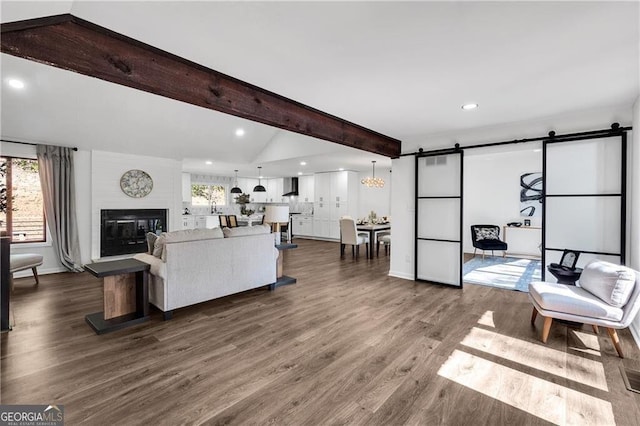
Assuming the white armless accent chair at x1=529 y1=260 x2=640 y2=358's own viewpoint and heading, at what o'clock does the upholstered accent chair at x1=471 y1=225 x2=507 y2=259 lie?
The upholstered accent chair is roughly at 2 o'clock from the white armless accent chair.

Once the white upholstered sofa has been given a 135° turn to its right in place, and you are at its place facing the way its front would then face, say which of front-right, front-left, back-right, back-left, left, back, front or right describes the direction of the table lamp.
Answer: front-left

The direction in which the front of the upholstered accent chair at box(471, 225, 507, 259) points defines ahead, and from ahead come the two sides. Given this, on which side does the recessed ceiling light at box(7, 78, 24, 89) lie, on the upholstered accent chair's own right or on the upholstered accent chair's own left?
on the upholstered accent chair's own right

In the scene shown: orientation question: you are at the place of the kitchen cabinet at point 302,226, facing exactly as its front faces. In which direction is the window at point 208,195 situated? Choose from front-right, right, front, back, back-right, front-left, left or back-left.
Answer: right

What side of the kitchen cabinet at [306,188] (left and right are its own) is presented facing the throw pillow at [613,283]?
front

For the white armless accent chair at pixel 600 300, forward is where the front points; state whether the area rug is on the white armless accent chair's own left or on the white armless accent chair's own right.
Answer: on the white armless accent chair's own right

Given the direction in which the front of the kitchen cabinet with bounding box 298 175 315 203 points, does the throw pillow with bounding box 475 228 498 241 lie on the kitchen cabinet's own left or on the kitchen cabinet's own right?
on the kitchen cabinet's own left

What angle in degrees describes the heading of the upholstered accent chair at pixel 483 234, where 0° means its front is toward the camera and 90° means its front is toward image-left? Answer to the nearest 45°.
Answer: approximately 315°

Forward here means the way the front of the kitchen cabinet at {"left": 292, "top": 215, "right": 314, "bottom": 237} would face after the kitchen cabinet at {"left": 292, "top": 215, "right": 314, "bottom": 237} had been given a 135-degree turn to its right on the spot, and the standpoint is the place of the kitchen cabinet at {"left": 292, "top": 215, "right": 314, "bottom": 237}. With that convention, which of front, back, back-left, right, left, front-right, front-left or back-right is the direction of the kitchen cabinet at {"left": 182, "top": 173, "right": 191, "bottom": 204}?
front-left

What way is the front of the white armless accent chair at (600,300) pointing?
to the viewer's left

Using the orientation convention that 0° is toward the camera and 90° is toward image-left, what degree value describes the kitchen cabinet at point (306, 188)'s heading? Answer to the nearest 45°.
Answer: approximately 0°

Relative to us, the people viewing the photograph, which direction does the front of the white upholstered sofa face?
facing away from the viewer and to the left of the viewer
